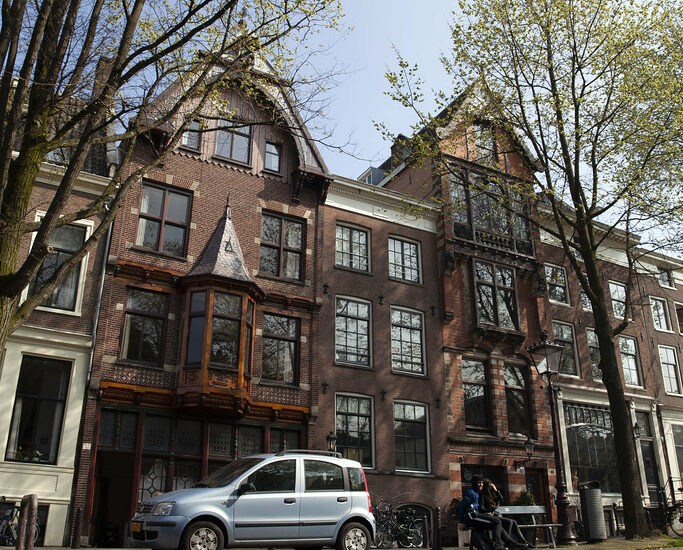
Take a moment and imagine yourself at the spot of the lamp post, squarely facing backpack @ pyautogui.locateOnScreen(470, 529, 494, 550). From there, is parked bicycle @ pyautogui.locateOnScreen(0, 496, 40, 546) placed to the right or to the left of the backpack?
right

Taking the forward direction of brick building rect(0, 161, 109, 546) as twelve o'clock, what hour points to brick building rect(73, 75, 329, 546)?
brick building rect(73, 75, 329, 546) is roughly at 9 o'clock from brick building rect(0, 161, 109, 546).

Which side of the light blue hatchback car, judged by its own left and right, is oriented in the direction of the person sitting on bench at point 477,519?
back

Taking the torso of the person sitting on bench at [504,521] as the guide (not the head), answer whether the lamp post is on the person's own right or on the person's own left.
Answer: on the person's own left

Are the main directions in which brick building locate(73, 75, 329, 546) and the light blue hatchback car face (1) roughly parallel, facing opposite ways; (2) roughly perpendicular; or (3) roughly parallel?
roughly perpendicular

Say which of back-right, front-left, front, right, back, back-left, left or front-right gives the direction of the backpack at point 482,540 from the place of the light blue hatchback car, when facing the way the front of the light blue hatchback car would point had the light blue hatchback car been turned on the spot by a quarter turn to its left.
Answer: left

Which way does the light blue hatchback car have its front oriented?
to the viewer's left
